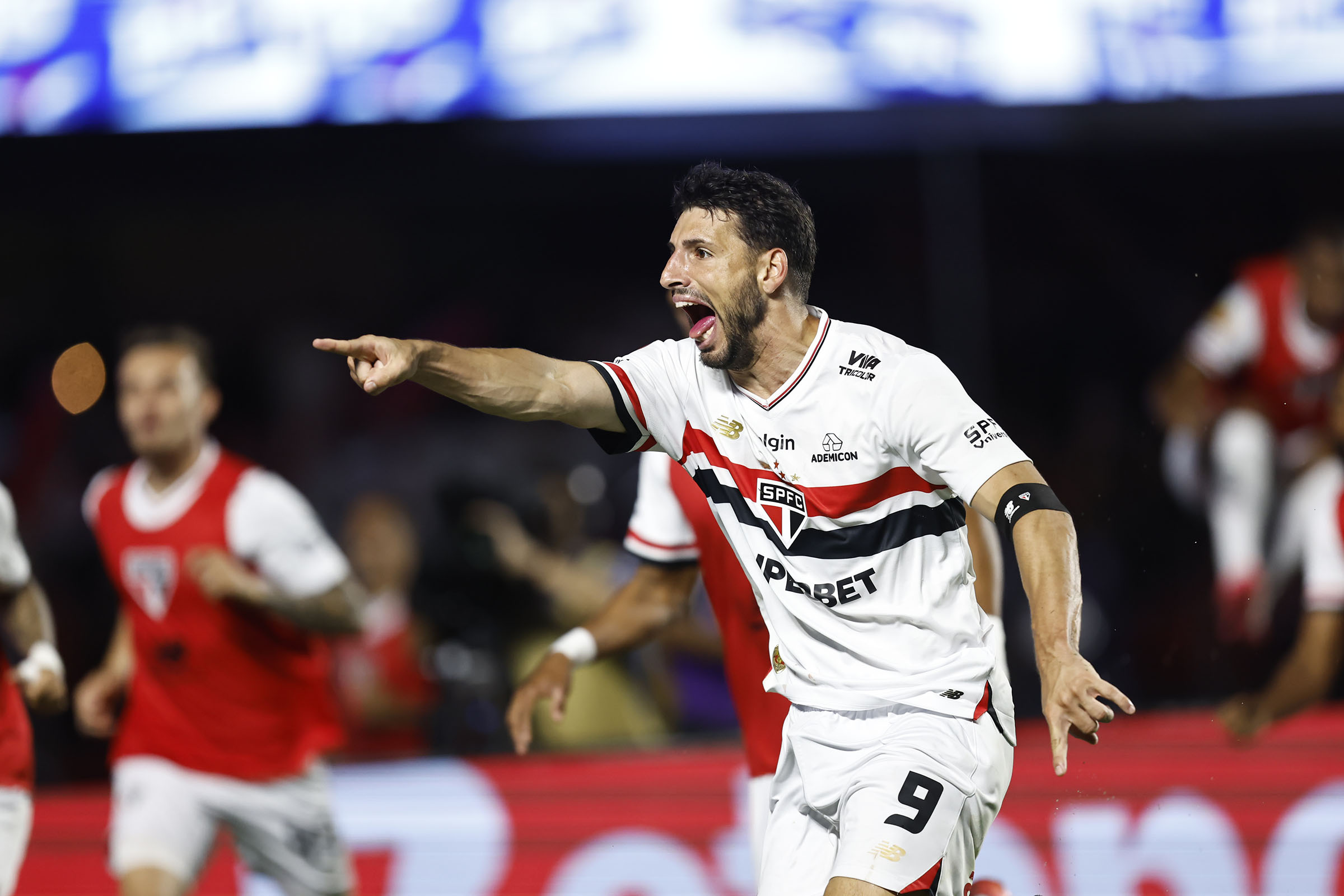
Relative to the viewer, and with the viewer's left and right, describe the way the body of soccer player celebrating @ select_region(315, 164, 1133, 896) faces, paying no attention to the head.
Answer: facing the viewer and to the left of the viewer

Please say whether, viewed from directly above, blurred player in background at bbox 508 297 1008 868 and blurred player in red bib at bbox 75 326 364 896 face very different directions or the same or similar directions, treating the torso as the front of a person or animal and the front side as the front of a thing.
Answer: same or similar directions

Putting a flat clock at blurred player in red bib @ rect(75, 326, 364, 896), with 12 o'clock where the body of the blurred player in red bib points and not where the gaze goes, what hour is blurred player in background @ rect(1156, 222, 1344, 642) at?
The blurred player in background is roughly at 7 o'clock from the blurred player in red bib.

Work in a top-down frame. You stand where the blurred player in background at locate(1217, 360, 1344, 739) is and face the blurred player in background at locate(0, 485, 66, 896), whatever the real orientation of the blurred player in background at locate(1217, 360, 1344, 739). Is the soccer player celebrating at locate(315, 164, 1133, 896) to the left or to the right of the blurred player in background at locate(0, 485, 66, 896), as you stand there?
left

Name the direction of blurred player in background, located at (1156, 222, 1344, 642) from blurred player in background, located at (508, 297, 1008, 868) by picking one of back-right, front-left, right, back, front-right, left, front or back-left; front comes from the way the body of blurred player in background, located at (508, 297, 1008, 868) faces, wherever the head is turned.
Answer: back

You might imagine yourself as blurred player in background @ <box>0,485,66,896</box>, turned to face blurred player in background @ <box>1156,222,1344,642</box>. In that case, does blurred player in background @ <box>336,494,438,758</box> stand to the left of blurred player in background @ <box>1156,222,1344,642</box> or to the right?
left

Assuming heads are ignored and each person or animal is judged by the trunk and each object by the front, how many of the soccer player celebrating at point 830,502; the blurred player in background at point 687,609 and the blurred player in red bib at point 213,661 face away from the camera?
0

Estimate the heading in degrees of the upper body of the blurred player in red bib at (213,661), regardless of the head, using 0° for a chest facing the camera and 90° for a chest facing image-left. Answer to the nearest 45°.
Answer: approximately 45°

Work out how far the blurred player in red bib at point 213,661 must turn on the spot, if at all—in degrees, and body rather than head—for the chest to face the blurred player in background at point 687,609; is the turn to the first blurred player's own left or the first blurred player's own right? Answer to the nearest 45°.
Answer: approximately 90° to the first blurred player's own left

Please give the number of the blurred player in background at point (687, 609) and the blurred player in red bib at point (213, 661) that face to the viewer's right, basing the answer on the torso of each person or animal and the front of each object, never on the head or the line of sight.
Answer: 0

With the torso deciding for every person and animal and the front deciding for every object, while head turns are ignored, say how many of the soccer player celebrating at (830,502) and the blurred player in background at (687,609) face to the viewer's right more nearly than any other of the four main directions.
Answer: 0

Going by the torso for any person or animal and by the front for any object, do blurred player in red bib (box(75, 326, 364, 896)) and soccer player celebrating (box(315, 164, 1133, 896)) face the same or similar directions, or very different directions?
same or similar directions

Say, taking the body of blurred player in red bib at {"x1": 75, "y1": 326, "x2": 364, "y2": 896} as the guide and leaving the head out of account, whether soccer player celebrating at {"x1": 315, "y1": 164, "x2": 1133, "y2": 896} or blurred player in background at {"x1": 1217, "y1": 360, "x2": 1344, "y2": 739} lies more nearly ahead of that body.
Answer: the soccer player celebrating

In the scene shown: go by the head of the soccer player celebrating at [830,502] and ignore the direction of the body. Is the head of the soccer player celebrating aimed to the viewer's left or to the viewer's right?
to the viewer's left

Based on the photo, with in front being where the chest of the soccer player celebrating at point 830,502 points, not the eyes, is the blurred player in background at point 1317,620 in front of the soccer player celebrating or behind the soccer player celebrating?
behind
